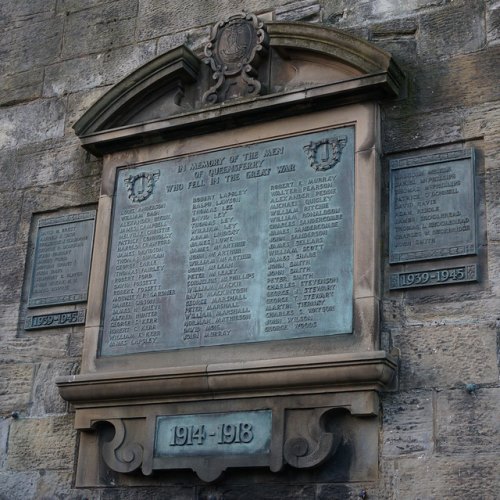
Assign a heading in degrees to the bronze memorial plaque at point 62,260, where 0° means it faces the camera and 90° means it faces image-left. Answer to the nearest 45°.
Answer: approximately 45°

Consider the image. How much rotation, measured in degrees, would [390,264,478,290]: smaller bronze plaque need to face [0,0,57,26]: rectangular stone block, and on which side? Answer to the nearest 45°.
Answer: approximately 45° to its right

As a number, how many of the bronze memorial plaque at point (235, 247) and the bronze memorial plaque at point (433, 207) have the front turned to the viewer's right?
0

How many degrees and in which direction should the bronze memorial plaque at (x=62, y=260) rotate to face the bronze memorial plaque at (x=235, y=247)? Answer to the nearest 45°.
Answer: approximately 90° to its left

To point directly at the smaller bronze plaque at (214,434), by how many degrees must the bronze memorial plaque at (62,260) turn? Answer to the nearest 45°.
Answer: approximately 90° to its left

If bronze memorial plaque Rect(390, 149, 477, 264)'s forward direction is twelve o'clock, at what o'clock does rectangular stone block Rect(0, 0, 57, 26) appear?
The rectangular stone block is roughly at 2 o'clock from the bronze memorial plaque.

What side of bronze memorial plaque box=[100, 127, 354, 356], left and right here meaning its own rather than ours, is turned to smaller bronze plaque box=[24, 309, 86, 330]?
right

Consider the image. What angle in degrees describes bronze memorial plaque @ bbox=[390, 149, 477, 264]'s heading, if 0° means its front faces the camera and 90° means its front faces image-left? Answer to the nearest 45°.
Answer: approximately 45°

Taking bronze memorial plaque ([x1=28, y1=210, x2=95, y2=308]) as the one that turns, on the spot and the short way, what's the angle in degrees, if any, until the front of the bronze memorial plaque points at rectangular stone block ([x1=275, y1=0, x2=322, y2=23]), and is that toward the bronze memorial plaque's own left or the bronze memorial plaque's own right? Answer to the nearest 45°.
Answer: approximately 90° to the bronze memorial plaque's own left

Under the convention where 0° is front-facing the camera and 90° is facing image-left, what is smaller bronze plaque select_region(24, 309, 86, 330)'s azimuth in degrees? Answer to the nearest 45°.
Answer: approximately 45°

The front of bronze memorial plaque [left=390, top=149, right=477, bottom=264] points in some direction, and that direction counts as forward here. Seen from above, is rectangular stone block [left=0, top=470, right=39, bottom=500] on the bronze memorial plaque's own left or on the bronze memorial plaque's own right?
on the bronze memorial plaque's own right
